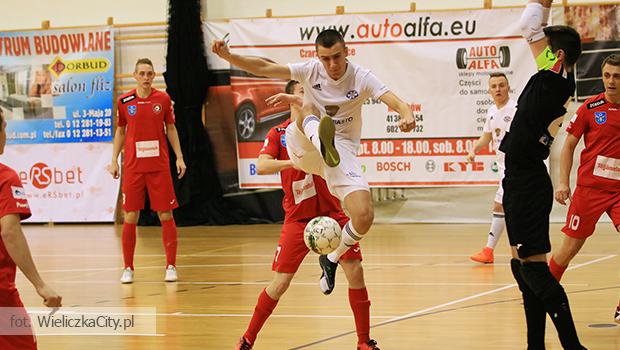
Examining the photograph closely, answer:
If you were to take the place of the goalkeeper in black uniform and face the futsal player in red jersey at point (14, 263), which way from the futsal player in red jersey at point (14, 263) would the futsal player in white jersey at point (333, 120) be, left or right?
right

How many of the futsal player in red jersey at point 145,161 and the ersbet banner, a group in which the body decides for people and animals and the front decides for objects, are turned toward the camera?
2

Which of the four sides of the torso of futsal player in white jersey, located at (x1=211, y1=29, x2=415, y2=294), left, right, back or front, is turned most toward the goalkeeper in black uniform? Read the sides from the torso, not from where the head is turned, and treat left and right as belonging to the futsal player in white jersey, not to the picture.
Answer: left

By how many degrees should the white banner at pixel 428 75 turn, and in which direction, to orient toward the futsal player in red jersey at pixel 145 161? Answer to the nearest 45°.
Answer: approximately 45° to its right

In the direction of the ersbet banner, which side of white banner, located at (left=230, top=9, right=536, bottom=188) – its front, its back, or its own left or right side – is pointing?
right

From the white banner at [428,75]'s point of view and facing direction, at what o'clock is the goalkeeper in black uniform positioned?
The goalkeeper in black uniform is roughly at 12 o'clock from the white banner.

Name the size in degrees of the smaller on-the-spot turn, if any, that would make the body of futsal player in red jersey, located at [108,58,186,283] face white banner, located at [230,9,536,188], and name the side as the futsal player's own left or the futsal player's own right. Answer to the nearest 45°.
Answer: approximately 135° to the futsal player's own left
